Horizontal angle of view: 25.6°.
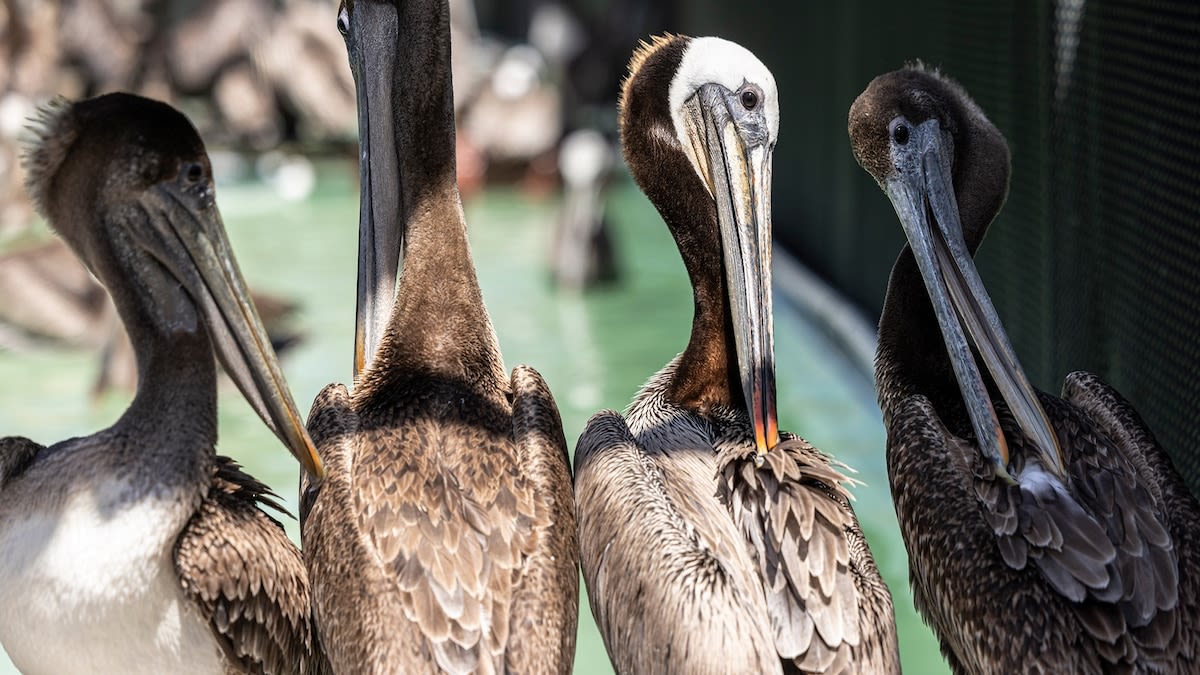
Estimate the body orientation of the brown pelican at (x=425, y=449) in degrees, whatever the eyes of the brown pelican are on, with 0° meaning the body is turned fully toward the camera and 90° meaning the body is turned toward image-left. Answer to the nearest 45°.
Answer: approximately 180°

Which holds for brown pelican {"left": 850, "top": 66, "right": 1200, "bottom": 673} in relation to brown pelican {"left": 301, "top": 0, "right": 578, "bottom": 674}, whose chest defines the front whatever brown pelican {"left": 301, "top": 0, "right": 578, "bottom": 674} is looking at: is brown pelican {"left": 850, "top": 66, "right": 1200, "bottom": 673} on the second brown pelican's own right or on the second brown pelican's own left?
on the second brown pelican's own right
